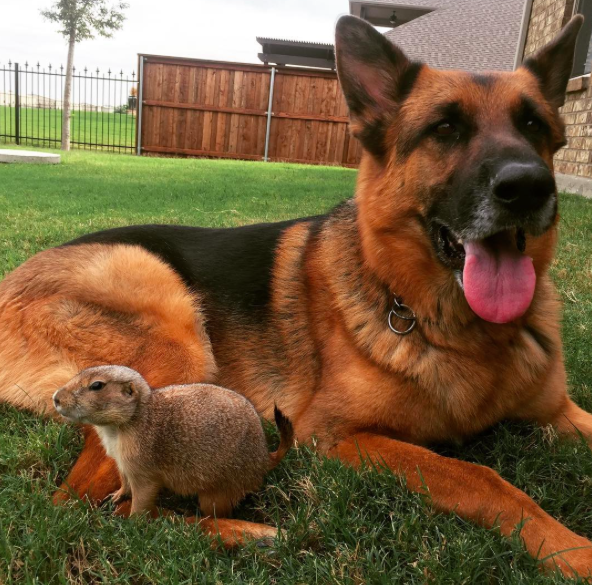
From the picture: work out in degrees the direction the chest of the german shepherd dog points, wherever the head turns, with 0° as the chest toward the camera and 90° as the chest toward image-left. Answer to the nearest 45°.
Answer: approximately 315°

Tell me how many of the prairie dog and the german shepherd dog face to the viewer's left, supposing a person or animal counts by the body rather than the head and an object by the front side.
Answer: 1

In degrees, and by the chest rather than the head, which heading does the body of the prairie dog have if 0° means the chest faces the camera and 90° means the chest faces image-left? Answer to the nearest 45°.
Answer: approximately 90°

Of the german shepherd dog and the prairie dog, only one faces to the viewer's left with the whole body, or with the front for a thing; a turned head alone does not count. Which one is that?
the prairie dog

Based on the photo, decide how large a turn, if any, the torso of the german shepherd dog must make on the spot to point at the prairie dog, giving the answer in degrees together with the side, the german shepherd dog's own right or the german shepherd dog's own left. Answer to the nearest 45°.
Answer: approximately 90° to the german shepherd dog's own right

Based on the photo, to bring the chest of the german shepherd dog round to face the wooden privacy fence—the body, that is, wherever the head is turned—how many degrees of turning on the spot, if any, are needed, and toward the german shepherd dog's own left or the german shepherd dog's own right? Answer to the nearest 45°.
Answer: approximately 135° to the german shepherd dog's own left

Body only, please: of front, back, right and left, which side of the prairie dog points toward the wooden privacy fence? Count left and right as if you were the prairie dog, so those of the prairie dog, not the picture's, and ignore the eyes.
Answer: right
